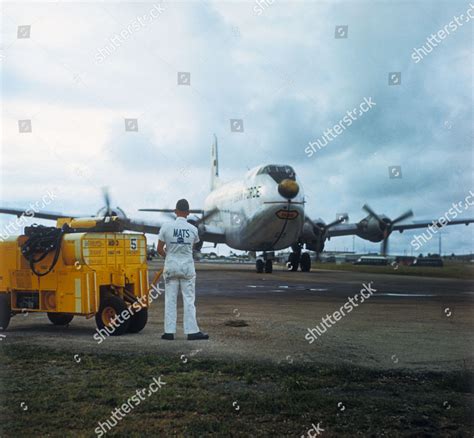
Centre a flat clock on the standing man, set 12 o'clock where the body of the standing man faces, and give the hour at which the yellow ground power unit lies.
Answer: The yellow ground power unit is roughly at 10 o'clock from the standing man.

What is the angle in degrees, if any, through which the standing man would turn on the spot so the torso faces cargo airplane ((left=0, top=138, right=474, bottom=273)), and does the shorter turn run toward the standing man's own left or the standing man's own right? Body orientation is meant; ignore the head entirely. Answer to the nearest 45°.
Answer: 0° — they already face it

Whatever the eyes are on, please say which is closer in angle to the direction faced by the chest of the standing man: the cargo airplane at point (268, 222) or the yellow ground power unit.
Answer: the cargo airplane

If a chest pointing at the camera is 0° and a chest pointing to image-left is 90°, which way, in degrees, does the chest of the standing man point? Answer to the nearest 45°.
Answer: approximately 180°
